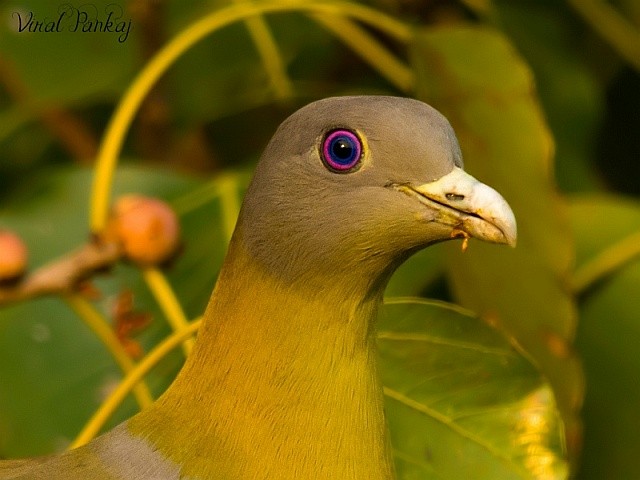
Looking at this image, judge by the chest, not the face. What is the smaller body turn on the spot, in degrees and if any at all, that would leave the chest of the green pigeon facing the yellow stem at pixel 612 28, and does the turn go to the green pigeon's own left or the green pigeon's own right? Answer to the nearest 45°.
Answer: approximately 45° to the green pigeon's own left

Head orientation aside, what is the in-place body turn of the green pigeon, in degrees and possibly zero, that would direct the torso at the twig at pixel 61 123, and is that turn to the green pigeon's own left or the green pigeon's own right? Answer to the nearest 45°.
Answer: approximately 90° to the green pigeon's own left

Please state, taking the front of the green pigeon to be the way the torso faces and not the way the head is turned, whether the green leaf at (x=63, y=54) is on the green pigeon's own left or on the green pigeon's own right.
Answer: on the green pigeon's own left

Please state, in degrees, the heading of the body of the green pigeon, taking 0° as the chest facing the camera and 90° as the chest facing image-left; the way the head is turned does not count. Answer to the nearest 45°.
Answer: approximately 270°
